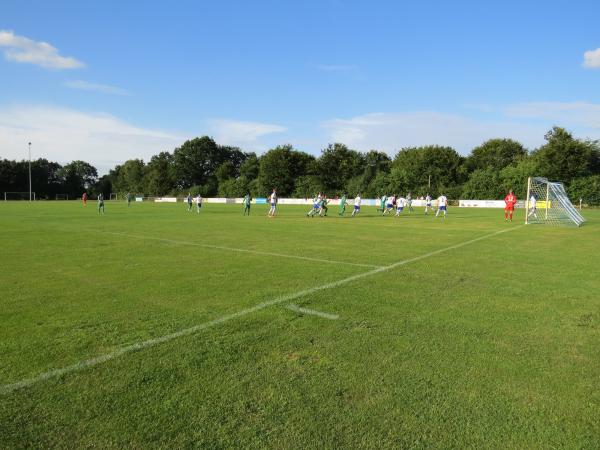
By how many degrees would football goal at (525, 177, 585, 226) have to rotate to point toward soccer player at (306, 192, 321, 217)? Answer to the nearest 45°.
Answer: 0° — it already faces them

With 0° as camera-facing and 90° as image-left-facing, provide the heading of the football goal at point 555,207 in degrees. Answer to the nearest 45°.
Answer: approximately 90°

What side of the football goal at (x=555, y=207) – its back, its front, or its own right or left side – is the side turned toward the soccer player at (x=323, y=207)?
front

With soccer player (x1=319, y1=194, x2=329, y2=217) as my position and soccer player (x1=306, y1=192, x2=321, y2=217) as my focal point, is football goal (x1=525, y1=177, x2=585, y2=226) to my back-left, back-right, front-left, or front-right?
back-left
